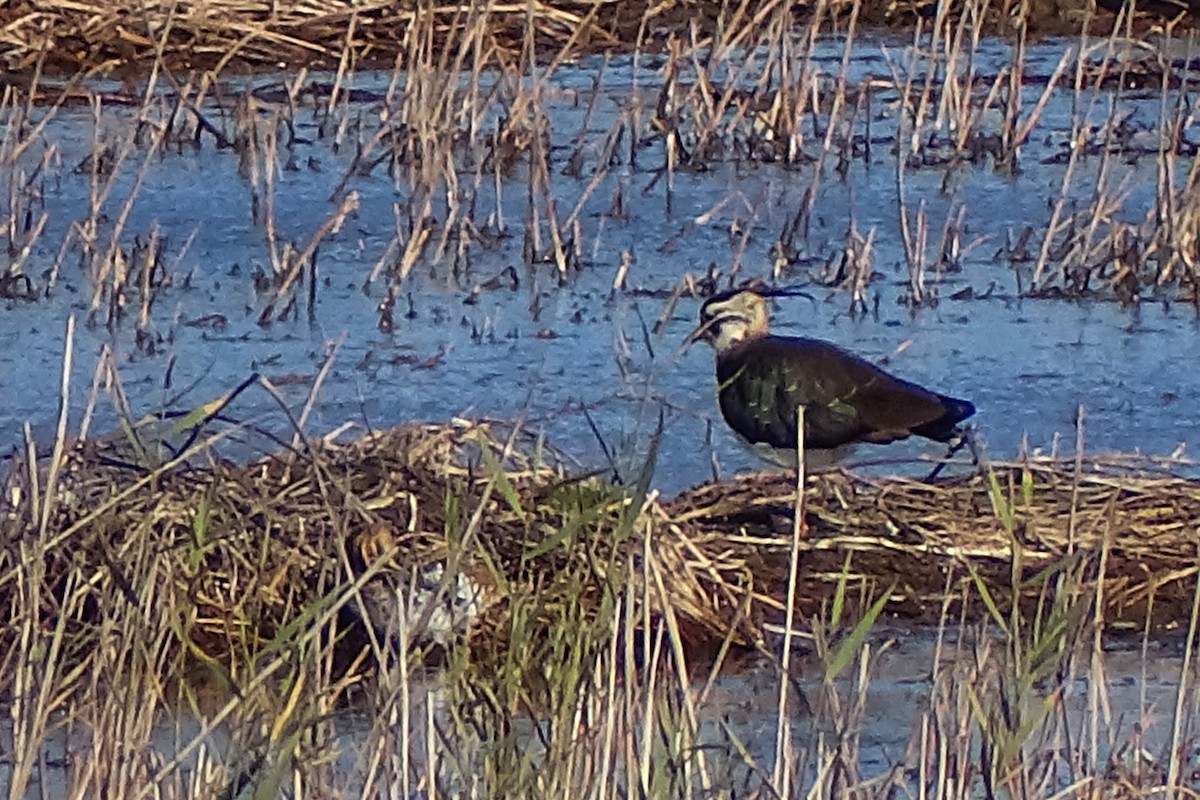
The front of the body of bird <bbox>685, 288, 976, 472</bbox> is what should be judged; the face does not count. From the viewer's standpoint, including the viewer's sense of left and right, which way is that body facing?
facing to the left of the viewer
